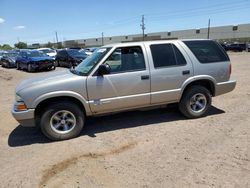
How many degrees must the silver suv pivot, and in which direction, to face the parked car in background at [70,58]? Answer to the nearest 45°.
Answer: approximately 90° to its right

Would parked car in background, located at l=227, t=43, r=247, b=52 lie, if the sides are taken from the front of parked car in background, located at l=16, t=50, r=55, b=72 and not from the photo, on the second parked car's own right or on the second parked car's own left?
on the second parked car's own left

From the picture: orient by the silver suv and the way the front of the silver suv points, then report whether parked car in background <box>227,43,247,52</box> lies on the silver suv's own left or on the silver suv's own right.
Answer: on the silver suv's own right

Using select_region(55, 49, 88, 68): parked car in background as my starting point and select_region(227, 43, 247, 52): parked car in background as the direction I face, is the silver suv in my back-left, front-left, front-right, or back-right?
back-right

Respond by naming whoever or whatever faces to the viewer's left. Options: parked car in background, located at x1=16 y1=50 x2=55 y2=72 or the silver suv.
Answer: the silver suv

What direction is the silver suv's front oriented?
to the viewer's left

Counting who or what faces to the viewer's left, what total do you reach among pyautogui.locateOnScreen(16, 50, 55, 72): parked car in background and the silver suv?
1

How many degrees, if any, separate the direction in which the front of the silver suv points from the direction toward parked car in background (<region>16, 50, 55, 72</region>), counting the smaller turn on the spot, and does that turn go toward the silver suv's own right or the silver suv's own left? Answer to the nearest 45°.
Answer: approximately 45° to the silver suv's own right
